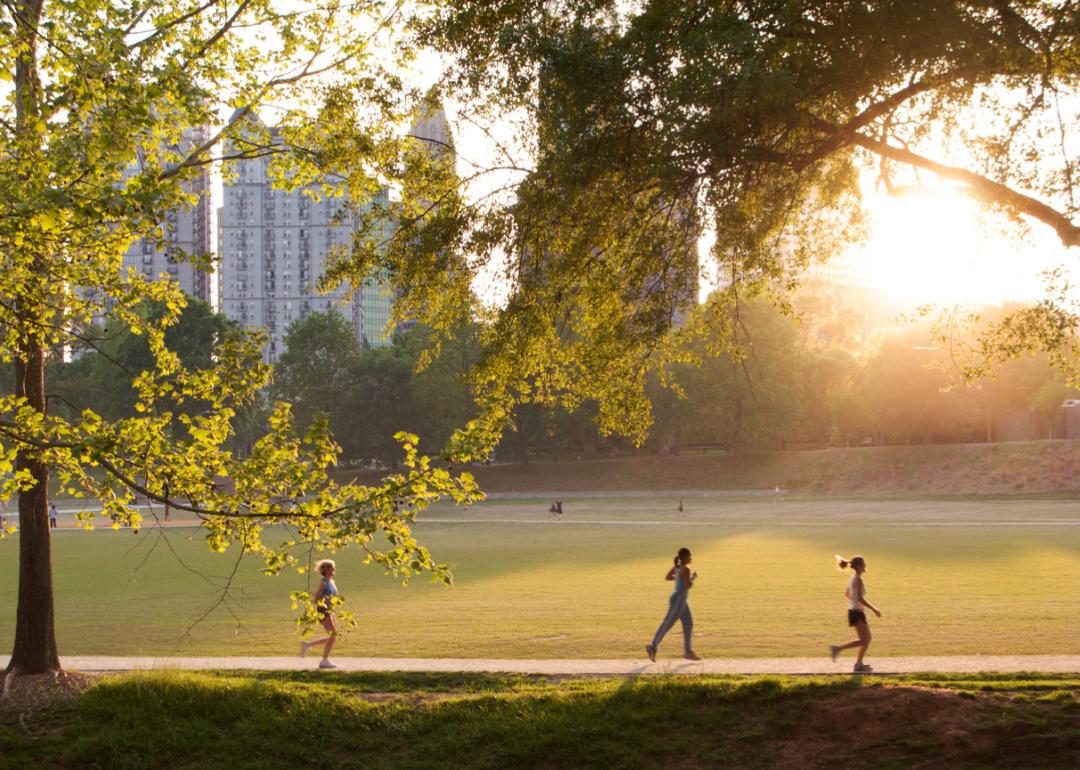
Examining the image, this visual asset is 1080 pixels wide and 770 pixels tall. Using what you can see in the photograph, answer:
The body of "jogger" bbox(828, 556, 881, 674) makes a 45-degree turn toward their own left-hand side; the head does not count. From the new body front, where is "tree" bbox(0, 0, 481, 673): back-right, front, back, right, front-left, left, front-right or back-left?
back

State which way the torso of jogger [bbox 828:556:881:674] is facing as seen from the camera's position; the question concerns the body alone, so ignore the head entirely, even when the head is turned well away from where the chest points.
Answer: to the viewer's right
